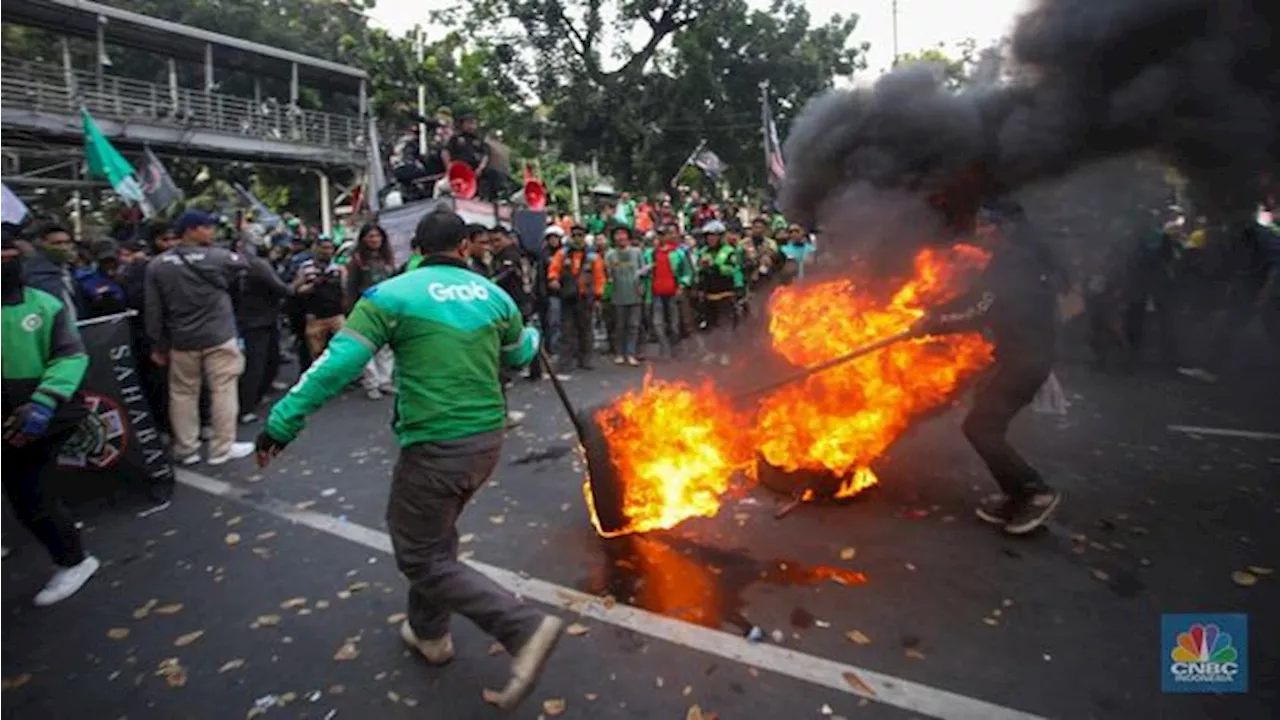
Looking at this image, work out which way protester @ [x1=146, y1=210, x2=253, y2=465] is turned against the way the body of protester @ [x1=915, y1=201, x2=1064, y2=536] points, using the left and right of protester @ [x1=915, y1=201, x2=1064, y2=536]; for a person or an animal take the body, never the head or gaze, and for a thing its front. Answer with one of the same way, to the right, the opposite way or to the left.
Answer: to the right

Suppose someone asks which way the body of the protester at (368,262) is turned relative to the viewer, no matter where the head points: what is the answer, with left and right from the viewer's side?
facing the viewer

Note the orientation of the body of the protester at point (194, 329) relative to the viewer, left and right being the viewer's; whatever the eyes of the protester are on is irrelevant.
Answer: facing away from the viewer and to the right of the viewer

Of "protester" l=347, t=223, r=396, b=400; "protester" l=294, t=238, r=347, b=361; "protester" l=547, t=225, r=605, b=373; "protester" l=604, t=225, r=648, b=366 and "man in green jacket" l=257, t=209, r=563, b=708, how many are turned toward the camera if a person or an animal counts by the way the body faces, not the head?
4

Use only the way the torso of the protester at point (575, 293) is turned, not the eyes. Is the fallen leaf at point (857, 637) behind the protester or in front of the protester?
in front

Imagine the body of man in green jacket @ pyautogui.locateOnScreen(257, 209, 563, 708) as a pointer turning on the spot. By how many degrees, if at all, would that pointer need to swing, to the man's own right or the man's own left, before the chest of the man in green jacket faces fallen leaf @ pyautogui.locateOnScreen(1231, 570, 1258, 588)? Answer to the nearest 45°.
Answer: approximately 135° to the man's own right

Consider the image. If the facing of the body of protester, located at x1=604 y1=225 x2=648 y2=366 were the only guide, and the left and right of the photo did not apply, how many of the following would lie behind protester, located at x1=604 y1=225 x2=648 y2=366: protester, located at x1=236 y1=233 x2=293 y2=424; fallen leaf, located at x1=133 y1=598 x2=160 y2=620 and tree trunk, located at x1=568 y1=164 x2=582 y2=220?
1

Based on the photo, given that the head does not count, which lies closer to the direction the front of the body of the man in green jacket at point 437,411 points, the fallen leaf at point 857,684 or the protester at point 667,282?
the protester

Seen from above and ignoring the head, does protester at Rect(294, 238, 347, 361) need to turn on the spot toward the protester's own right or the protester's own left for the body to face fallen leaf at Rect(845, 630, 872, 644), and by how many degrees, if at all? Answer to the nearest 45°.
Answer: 0° — they already face it

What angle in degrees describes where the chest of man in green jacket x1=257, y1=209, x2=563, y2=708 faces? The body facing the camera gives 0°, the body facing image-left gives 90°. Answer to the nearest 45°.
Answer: approximately 135°

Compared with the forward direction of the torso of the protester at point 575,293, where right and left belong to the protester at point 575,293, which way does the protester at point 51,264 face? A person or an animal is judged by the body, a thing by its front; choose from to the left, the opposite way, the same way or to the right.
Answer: to the left

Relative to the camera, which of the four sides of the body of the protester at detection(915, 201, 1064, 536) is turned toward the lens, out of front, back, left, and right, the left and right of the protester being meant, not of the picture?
left

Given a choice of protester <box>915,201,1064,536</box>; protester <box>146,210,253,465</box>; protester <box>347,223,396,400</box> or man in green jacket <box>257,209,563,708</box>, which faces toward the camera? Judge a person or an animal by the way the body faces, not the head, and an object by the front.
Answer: protester <box>347,223,396,400</box>
